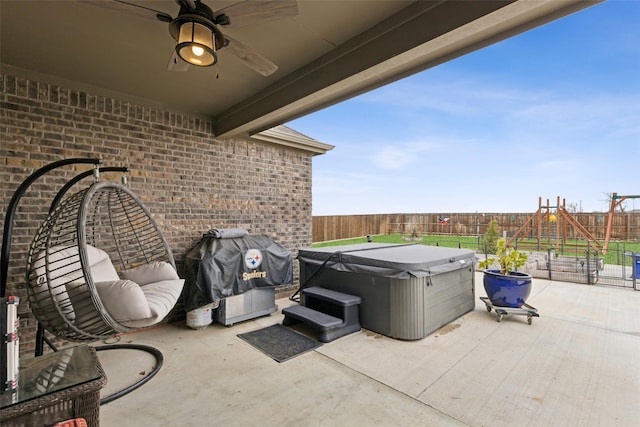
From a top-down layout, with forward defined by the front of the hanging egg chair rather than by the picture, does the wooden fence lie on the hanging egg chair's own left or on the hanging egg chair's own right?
on the hanging egg chair's own left

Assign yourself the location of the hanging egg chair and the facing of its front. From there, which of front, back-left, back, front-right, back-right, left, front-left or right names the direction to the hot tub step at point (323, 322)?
front-left

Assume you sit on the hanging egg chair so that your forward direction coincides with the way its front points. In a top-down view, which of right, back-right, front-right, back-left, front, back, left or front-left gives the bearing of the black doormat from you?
front-left

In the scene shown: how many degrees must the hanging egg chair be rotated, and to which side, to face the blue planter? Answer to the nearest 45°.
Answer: approximately 45° to its left

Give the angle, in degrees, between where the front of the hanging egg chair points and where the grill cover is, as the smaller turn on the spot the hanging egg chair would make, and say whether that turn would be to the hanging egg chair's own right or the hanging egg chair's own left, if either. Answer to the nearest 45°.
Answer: approximately 90° to the hanging egg chair's own left

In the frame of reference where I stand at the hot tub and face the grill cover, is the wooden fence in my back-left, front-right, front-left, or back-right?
back-right

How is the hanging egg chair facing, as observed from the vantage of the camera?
facing the viewer and to the right of the viewer
